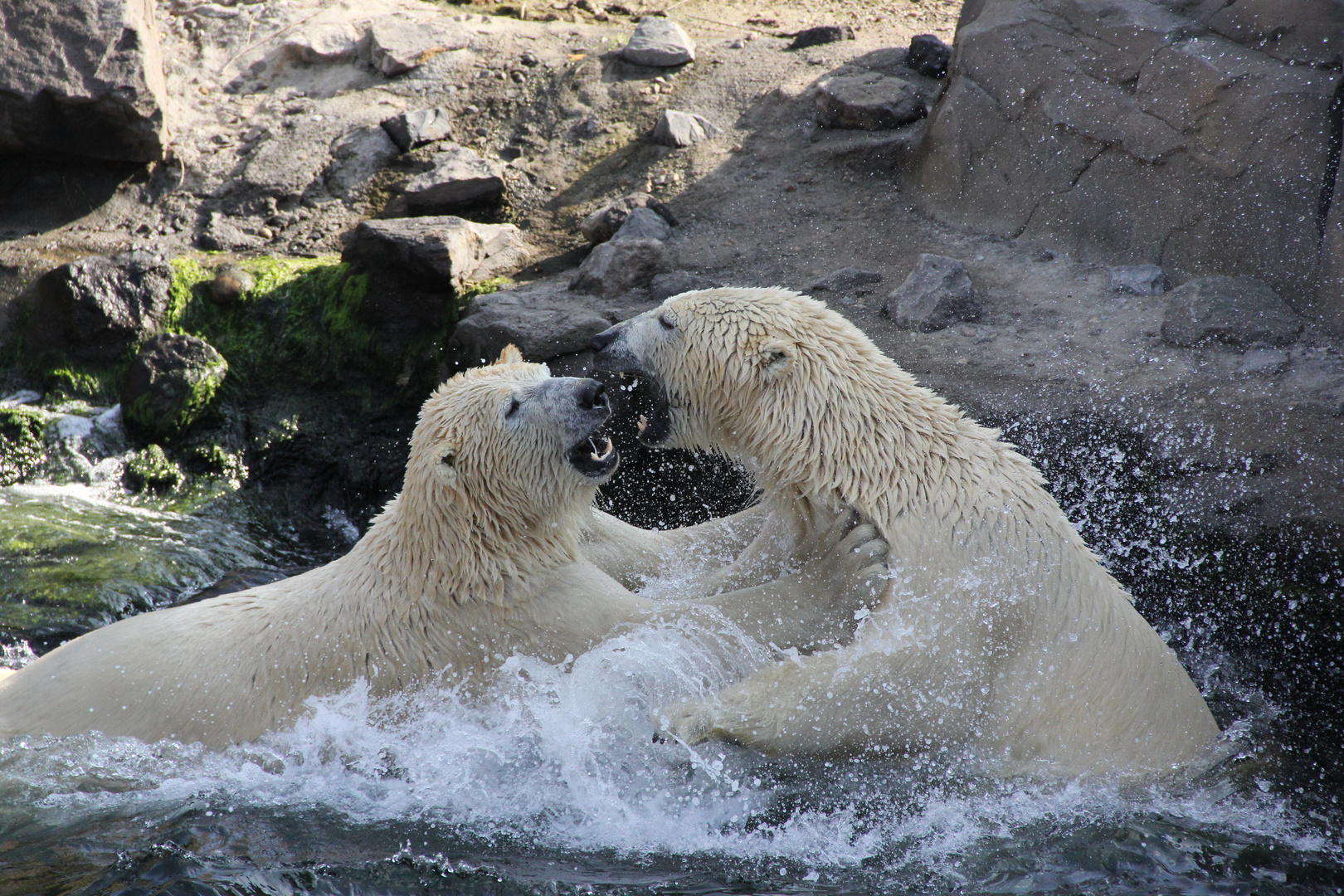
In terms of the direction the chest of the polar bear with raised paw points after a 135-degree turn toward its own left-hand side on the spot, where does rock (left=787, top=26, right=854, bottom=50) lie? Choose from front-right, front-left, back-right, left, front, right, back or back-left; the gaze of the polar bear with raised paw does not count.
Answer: back-left

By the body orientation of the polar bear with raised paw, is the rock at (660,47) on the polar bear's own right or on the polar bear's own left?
on the polar bear's own right

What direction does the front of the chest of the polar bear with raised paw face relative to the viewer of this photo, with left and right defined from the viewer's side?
facing to the left of the viewer

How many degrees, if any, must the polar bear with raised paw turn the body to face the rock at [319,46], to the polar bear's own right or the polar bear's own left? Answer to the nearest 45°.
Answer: approximately 45° to the polar bear's own right

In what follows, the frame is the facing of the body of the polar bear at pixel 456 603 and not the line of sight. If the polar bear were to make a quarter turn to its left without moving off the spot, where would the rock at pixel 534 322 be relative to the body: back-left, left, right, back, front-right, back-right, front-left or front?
front

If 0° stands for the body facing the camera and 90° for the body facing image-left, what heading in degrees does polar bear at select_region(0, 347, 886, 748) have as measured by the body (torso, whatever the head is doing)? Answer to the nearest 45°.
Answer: approximately 270°

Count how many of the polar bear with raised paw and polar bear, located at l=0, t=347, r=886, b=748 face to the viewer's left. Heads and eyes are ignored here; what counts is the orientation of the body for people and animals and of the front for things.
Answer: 1

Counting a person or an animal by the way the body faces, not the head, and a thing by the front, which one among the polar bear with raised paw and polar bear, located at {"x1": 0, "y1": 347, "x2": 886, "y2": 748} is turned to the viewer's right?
the polar bear

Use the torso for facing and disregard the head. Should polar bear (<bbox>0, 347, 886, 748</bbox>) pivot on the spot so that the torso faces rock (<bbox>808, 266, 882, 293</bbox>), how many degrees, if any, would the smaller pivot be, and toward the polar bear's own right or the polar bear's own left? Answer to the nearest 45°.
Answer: approximately 45° to the polar bear's own left

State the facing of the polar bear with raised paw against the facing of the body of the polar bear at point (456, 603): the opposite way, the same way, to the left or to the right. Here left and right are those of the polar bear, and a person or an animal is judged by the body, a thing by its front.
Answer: the opposite way
